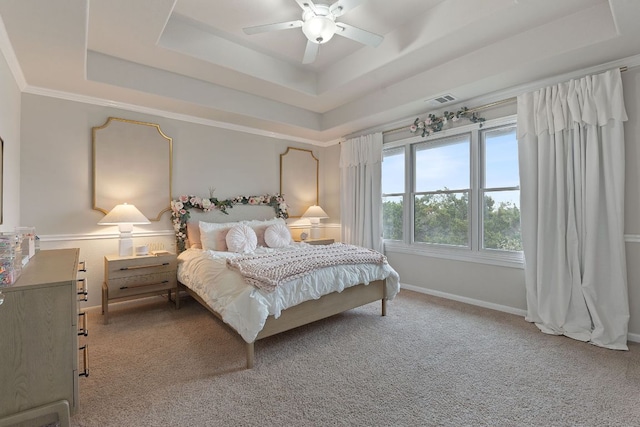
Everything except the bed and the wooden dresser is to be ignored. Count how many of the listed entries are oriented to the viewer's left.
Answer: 0

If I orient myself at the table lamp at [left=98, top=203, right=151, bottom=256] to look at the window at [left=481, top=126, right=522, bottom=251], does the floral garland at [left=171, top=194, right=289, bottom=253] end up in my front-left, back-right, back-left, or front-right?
front-left

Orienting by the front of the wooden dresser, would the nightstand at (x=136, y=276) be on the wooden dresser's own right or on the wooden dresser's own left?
on the wooden dresser's own left

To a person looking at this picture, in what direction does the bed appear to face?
facing the viewer and to the right of the viewer

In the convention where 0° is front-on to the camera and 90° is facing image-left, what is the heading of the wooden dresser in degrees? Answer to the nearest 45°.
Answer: approximately 270°

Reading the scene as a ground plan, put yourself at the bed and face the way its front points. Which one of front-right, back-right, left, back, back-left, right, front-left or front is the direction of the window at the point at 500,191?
front-left

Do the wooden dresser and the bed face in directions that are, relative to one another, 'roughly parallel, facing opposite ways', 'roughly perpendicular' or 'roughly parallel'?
roughly perpendicular

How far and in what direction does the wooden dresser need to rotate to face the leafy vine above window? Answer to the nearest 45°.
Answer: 0° — it already faces it

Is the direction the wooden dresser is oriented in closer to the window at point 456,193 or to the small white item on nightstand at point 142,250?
the window

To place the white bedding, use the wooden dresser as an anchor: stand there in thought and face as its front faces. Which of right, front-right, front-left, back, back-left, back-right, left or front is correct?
front

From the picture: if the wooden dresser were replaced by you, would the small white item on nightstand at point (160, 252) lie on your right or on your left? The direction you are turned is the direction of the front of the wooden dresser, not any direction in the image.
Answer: on your left

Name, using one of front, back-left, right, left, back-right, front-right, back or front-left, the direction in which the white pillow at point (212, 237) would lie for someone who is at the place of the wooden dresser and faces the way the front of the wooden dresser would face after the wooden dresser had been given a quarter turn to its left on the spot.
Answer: front-right

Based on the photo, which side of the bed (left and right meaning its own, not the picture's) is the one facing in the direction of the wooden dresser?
right

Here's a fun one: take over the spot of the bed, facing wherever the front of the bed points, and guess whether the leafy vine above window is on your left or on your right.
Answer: on your left

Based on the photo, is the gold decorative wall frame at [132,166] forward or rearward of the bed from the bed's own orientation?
rearward

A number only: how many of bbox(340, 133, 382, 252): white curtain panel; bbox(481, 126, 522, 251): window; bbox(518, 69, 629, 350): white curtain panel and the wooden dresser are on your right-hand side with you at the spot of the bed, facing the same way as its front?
1
